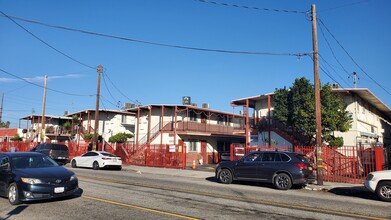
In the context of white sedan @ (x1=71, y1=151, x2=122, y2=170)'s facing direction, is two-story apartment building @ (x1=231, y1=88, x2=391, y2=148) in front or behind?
behind

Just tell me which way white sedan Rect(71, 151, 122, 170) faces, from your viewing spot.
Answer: facing away from the viewer and to the left of the viewer

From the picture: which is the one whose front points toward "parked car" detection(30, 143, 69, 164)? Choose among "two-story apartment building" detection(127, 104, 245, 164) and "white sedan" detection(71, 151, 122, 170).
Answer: the white sedan

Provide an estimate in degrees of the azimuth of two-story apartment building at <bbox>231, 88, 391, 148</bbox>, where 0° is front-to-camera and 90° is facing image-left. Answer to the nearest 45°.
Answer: approximately 45°

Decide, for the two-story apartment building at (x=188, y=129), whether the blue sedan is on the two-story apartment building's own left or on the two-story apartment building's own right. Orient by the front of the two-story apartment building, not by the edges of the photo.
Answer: on the two-story apartment building's own right

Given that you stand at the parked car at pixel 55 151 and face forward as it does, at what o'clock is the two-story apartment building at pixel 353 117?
The two-story apartment building is roughly at 5 o'clock from the parked car.

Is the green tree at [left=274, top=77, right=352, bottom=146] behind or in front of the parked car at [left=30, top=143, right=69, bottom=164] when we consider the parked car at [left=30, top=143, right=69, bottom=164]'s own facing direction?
behind

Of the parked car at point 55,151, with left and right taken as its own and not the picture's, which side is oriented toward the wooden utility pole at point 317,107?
back

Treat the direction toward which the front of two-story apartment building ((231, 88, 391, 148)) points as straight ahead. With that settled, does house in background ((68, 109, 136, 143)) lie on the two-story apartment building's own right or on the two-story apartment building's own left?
on the two-story apartment building's own right
